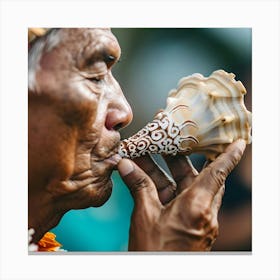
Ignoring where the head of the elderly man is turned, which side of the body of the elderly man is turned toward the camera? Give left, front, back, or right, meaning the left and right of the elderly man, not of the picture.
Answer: right

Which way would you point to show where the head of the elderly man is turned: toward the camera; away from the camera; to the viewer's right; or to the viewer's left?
to the viewer's right
